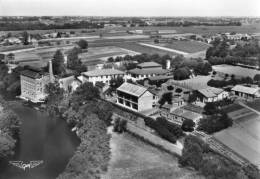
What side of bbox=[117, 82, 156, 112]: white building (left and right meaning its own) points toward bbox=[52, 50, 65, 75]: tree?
right

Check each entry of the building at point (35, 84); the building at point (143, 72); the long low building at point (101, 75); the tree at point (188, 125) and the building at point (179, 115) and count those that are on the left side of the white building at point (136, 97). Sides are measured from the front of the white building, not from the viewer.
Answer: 2

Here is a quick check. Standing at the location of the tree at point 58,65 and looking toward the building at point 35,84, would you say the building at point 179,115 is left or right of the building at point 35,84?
left

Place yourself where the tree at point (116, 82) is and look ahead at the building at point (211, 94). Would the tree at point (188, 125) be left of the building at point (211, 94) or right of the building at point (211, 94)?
right

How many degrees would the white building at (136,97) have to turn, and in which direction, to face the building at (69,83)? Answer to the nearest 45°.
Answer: approximately 90° to its right

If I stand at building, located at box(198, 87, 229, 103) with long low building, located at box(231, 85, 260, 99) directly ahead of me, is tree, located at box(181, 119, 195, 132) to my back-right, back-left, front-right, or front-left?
back-right

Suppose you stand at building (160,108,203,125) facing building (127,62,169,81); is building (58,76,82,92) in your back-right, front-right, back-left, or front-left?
front-left

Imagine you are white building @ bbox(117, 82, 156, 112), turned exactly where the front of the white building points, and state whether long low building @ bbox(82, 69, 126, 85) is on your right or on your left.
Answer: on your right

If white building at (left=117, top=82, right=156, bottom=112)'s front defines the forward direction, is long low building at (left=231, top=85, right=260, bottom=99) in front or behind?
behind

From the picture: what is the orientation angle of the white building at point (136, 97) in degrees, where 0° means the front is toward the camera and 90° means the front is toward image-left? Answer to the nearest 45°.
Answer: approximately 45°

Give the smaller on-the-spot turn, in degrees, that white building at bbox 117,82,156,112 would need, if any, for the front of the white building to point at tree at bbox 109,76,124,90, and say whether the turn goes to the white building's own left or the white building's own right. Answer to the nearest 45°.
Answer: approximately 135° to the white building's own right

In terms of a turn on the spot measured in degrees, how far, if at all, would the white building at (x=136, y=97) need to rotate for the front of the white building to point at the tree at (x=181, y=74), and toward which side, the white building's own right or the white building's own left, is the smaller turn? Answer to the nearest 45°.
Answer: approximately 180°

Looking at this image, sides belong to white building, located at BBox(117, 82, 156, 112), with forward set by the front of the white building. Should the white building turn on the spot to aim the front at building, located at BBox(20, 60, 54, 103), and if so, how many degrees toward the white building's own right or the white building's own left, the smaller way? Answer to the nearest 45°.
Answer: approximately 90° to the white building's own right

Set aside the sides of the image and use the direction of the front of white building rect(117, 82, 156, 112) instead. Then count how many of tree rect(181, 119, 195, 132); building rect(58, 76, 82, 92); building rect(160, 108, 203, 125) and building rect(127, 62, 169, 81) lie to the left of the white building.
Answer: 2

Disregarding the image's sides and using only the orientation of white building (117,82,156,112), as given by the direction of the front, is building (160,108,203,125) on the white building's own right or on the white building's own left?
on the white building's own left

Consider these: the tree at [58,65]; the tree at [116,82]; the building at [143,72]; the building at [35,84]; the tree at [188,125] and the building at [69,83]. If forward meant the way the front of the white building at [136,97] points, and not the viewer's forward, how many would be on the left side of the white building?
1
